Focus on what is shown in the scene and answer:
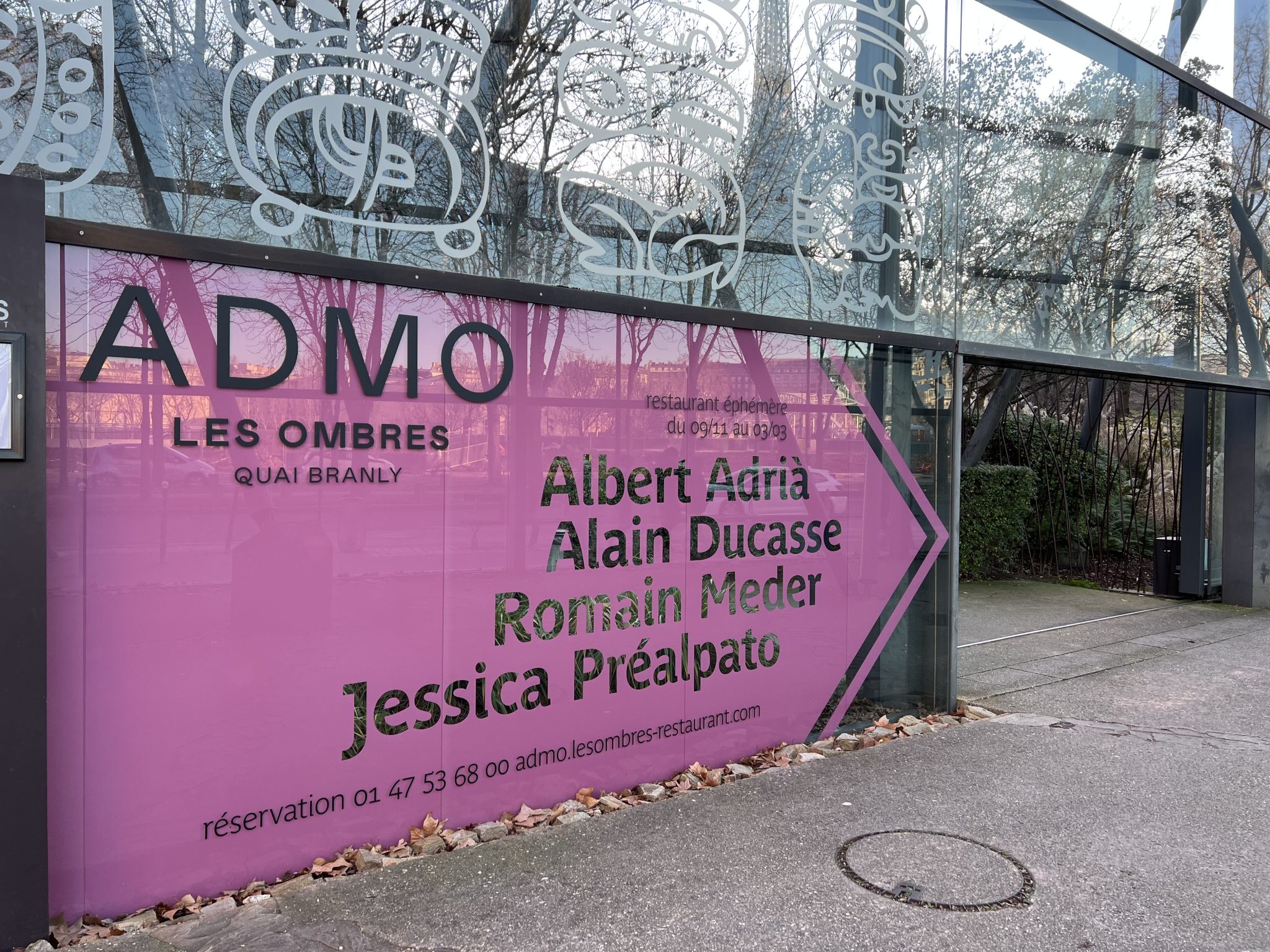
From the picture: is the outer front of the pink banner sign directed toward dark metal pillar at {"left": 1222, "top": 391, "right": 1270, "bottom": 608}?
no

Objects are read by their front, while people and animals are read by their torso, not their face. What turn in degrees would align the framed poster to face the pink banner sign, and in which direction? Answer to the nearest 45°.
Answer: approximately 90° to its left

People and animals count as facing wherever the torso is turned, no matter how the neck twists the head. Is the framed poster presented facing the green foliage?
no

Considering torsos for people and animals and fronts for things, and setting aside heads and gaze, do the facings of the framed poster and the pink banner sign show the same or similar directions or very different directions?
same or similar directions

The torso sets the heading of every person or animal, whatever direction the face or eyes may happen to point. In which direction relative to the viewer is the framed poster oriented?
toward the camera

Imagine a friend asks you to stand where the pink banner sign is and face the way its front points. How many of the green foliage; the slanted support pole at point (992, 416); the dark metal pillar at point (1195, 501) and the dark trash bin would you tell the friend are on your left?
4

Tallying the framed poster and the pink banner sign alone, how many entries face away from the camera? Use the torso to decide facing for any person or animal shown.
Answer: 0

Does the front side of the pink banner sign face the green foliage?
no

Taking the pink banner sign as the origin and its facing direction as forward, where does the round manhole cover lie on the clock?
The round manhole cover is roughly at 11 o'clock from the pink banner sign.

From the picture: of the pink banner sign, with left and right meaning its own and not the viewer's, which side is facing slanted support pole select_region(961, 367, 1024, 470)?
left

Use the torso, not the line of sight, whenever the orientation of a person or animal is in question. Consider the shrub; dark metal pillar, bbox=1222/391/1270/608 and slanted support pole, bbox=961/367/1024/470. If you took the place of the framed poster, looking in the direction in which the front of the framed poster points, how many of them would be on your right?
0

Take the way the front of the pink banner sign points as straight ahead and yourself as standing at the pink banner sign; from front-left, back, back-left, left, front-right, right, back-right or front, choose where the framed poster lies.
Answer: right

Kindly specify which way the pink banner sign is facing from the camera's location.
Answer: facing the viewer and to the right of the viewer
